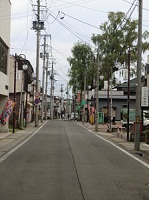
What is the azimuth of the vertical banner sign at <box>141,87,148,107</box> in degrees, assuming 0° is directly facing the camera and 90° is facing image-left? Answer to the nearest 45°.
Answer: approximately 0°
